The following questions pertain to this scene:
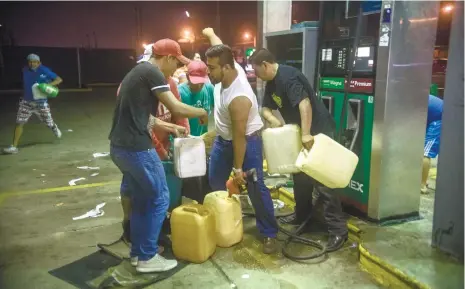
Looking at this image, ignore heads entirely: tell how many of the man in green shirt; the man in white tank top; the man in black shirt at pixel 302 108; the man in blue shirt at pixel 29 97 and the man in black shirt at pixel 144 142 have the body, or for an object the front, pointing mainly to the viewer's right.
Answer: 1

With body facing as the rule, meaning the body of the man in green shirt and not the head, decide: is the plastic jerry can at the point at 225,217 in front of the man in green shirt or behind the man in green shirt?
in front

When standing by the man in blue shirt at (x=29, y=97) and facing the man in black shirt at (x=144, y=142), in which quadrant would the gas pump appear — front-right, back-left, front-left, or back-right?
front-left

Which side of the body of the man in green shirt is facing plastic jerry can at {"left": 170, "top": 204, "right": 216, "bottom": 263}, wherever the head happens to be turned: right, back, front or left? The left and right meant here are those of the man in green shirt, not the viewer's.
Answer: front

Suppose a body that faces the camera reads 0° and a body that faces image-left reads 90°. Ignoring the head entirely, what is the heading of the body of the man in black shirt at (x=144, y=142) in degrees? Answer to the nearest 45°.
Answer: approximately 270°

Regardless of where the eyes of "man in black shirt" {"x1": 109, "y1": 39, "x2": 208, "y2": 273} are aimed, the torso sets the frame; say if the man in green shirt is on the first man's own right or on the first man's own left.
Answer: on the first man's own left

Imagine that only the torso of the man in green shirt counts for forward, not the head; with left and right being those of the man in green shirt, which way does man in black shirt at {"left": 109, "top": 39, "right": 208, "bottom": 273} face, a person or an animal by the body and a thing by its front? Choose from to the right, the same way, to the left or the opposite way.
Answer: to the left

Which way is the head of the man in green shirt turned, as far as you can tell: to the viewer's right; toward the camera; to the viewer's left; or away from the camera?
toward the camera

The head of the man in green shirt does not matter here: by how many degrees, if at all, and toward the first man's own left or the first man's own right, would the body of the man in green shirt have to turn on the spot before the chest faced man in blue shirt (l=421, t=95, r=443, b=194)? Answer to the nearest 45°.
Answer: approximately 90° to the first man's own left

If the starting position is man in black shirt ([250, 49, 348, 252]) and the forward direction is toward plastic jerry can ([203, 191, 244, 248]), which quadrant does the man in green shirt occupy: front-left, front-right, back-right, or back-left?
front-right

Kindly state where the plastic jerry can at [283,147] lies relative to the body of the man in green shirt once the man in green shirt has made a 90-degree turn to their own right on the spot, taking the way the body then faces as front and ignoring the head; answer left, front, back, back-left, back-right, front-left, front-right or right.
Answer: back-left

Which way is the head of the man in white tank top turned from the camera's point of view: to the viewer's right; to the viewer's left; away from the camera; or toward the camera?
to the viewer's left

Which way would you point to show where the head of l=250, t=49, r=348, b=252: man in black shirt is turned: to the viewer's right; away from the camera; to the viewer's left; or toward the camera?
to the viewer's left

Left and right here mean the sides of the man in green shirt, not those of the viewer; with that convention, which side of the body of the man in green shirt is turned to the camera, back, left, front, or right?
front

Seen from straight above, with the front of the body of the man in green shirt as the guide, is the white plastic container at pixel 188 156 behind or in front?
in front

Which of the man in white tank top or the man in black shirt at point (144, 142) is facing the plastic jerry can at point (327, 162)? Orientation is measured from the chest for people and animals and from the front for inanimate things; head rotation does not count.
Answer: the man in black shirt
